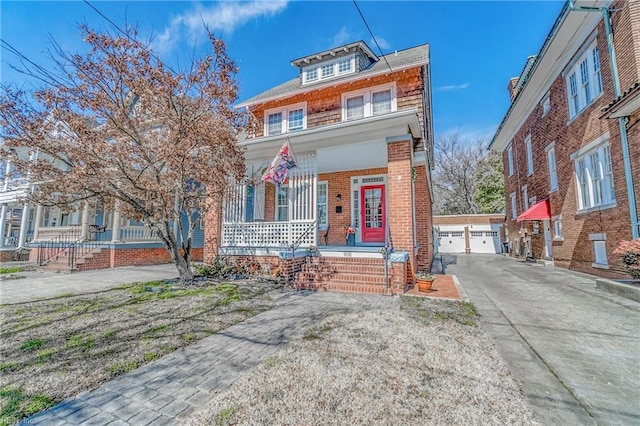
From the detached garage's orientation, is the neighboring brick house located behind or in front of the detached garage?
in front

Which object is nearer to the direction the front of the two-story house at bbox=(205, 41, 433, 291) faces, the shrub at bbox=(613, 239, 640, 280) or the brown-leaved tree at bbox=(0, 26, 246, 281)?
the brown-leaved tree

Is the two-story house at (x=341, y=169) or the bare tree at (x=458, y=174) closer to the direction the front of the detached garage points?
the two-story house

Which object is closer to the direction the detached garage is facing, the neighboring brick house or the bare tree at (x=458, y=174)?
the neighboring brick house

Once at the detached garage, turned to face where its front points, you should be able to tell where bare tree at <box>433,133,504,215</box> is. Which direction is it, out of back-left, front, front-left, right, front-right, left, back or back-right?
back

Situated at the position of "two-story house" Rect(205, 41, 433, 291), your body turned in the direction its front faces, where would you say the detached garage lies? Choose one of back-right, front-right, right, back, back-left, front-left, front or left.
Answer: back

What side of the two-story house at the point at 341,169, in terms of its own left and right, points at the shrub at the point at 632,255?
left

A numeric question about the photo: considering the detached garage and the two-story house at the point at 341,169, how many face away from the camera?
0

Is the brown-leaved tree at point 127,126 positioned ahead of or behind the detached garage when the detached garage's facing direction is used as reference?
ahead

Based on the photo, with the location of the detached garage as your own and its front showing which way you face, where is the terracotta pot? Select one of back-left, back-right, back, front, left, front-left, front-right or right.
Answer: front

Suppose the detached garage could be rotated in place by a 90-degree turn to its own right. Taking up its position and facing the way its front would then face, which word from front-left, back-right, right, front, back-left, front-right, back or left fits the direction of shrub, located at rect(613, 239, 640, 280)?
left

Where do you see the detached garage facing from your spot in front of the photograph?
facing the viewer

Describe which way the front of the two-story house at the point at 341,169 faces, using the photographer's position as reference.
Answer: facing the viewer and to the left of the viewer
